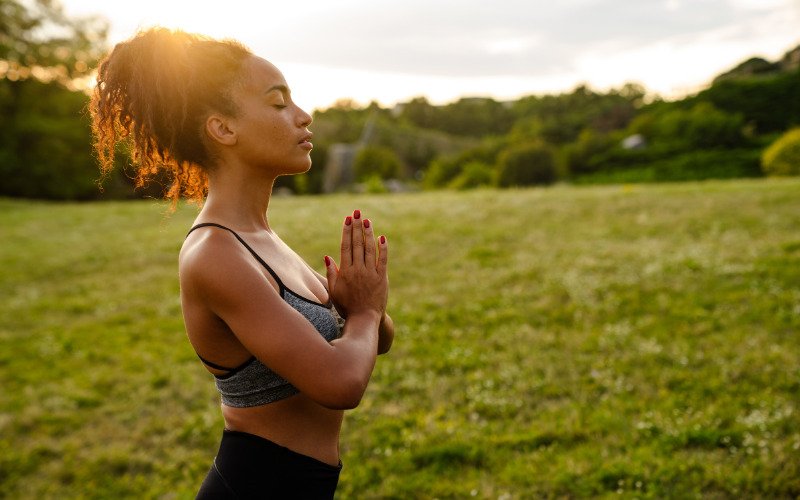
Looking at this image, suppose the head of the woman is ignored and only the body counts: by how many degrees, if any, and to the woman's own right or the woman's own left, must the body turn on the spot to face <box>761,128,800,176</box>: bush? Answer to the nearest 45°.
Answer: approximately 45° to the woman's own left

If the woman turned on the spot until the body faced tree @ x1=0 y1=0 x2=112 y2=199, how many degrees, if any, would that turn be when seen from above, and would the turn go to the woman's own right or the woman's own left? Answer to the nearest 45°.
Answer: approximately 90° to the woman's own left

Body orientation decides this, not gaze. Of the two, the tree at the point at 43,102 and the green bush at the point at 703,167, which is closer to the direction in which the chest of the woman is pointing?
the green bush

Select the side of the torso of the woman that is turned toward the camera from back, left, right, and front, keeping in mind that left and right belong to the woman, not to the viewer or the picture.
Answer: right

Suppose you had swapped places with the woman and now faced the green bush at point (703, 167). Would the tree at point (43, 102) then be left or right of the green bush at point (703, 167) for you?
left

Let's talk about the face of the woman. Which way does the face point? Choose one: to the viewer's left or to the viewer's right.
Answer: to the viewer's right
